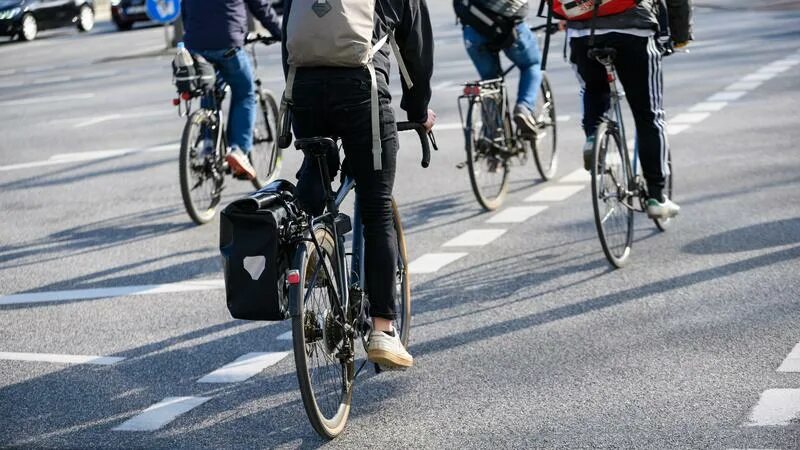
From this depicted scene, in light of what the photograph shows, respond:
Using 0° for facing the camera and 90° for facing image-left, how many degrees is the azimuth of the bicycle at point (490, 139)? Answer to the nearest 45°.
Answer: approximately 225°

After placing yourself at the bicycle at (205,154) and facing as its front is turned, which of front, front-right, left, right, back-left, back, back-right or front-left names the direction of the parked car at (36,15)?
front-left

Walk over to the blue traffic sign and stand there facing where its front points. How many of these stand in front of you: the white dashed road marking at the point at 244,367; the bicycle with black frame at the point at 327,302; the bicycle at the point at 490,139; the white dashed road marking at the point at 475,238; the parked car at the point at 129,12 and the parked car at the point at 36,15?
4

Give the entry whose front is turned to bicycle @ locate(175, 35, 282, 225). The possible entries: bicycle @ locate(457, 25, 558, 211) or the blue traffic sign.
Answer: the blue traffic sign

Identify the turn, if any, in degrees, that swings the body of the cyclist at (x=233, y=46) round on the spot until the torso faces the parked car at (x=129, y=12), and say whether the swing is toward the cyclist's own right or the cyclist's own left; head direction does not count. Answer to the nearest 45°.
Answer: approximately 45° to the cyclist's own left

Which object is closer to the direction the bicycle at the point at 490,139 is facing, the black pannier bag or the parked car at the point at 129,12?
the parked car

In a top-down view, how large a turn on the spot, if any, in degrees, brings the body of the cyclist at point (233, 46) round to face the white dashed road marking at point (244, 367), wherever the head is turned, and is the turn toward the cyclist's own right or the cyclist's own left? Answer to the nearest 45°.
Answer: approximately 135° to the cyclist's own right

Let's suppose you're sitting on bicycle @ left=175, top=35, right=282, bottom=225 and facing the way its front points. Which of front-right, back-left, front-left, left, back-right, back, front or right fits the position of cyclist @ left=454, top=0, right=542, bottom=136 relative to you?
front-right

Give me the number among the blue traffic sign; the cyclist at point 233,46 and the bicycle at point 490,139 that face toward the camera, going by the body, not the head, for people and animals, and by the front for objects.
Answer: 1

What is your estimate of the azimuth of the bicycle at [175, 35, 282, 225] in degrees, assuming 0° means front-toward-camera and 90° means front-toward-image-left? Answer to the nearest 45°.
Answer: approximately 225°

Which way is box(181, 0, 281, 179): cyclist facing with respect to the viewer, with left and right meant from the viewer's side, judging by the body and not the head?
facing away from the viewer and to the right of the viewer

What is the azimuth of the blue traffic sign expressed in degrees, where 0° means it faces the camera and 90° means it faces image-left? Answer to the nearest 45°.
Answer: approximately 0°

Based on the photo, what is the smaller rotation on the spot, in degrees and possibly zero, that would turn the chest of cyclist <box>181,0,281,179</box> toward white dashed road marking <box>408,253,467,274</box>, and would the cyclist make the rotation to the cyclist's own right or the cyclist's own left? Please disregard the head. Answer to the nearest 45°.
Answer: approximately 90° to the cyclist's own right
